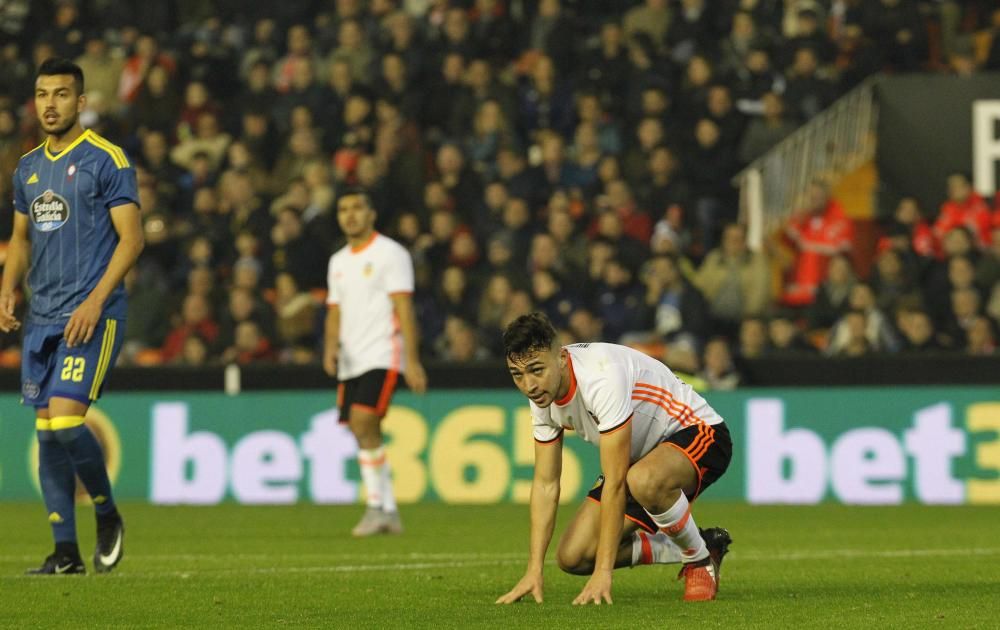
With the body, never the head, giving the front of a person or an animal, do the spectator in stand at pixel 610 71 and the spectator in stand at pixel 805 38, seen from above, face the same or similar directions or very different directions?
same or similar directions

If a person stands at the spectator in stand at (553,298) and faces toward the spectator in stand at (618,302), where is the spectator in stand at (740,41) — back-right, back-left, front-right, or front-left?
front-left

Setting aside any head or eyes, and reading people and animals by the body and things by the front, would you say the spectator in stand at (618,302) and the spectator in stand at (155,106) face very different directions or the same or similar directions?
same or similar directions

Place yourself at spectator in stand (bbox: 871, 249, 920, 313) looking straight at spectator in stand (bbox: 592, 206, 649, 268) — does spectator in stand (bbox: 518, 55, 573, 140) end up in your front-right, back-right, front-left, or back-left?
front-right

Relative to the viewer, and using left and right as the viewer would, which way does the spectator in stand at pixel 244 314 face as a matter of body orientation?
facing the viewer

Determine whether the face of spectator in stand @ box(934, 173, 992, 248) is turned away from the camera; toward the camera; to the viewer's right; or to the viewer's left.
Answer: toward the camera

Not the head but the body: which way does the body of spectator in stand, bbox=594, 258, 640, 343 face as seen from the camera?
toward the camera

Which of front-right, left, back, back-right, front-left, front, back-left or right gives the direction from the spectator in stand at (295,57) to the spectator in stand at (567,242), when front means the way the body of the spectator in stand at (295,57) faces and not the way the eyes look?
front-left

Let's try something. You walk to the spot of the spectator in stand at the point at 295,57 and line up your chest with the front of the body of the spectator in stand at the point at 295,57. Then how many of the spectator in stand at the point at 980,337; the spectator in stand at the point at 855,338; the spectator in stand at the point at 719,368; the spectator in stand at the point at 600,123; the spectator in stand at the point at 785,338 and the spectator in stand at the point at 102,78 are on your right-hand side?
1

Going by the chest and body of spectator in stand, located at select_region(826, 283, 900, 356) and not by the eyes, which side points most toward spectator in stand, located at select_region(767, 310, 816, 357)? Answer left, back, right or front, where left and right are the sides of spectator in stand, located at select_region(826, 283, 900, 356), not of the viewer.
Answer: right

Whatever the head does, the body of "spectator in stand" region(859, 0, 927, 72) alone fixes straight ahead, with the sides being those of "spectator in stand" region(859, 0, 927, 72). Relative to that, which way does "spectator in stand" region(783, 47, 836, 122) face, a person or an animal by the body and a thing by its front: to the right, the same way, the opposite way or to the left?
the same way

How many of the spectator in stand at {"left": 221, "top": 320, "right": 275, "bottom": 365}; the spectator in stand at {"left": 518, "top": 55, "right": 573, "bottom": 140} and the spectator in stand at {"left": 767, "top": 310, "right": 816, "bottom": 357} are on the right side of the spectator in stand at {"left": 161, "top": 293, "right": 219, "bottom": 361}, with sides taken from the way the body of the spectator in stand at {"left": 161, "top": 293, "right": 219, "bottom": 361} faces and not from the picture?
0

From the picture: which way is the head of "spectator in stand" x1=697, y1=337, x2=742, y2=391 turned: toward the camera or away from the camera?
toward the camera

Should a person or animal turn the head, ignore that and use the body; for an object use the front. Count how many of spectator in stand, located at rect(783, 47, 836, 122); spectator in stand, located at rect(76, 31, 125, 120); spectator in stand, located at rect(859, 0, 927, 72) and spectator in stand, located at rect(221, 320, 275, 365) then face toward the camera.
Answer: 4

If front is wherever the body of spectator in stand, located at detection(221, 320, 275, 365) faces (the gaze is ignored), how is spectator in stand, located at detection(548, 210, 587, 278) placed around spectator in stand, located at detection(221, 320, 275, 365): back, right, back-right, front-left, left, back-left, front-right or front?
left

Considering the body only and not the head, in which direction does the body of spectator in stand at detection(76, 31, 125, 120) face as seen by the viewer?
toward the camera
